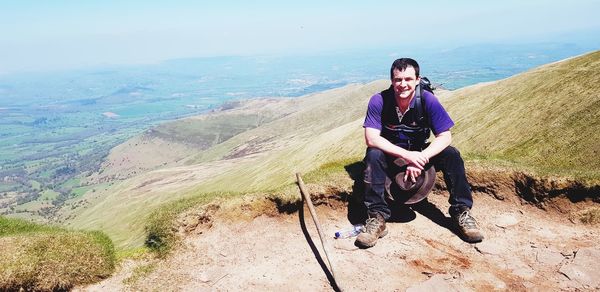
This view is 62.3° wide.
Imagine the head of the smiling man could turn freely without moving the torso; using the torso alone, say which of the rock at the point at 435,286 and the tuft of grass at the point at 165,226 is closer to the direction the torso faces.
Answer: the rock

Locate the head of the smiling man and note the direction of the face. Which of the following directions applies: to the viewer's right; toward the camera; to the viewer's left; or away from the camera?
toward the camera

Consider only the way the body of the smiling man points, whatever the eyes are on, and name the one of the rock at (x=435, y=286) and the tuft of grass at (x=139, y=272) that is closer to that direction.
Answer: the rock

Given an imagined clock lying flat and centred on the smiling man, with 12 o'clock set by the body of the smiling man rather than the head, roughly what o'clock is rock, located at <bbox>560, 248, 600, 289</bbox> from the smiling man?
The rock is roughly at 10 o'clock from the smiling man.

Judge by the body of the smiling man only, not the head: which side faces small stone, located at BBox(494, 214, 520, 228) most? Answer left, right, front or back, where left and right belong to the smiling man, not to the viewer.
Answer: left

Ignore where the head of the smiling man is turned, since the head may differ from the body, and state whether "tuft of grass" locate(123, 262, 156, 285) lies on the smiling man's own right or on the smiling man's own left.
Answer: on the smiling man's own right

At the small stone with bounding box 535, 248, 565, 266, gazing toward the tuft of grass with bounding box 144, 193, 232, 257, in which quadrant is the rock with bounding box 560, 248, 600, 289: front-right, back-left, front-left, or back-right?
back-left

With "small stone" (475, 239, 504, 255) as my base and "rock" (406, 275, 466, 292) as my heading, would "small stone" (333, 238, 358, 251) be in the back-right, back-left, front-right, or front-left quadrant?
front-right

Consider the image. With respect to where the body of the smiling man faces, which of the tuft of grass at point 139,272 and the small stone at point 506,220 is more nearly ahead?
the tuft of grass

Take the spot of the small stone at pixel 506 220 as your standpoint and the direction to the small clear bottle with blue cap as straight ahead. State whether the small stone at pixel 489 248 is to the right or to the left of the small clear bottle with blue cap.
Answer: left

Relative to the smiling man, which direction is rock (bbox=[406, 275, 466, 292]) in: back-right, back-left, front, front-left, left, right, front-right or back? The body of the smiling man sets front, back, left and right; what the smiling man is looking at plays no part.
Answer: front

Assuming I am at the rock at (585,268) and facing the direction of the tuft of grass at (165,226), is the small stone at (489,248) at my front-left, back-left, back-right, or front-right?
front-right

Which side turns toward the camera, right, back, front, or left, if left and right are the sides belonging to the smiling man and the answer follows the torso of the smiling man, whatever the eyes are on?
front

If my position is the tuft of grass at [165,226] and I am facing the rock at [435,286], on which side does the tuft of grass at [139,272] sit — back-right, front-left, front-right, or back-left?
front-right
